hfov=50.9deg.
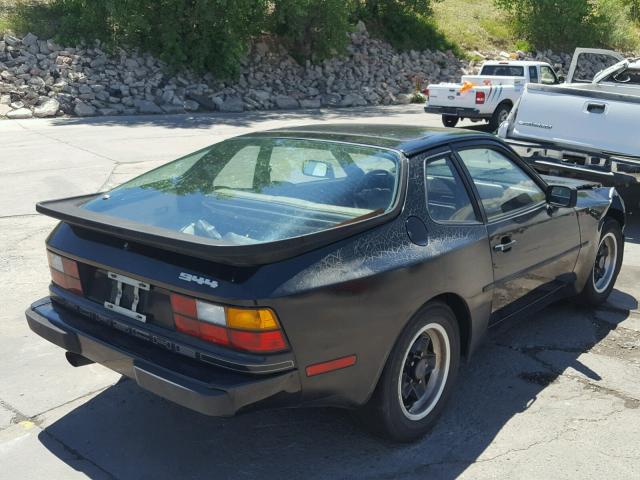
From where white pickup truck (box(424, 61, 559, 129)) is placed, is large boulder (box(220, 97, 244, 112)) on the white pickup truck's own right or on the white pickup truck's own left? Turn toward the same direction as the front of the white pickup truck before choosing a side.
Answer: on the white pickup truck's own left

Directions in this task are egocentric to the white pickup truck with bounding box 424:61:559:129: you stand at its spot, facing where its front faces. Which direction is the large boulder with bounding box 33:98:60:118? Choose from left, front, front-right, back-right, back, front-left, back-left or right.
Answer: back-left

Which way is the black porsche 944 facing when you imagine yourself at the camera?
facing away from the viewer and to the right of the viewer

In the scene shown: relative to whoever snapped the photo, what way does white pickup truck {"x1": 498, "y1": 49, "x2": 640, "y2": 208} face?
facing away from the viewer and to the right of the viewer

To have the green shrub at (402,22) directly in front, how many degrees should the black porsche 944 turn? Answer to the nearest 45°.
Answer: approximately 45° to its left

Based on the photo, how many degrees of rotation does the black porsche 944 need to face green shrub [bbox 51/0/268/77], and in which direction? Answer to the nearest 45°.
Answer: approximately 45° to its left

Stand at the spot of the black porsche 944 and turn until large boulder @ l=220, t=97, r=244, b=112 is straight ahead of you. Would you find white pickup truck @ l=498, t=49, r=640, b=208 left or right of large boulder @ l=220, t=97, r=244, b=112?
right

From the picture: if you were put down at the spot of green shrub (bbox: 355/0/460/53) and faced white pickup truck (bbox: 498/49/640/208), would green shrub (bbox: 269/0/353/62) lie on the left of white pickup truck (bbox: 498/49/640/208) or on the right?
right
